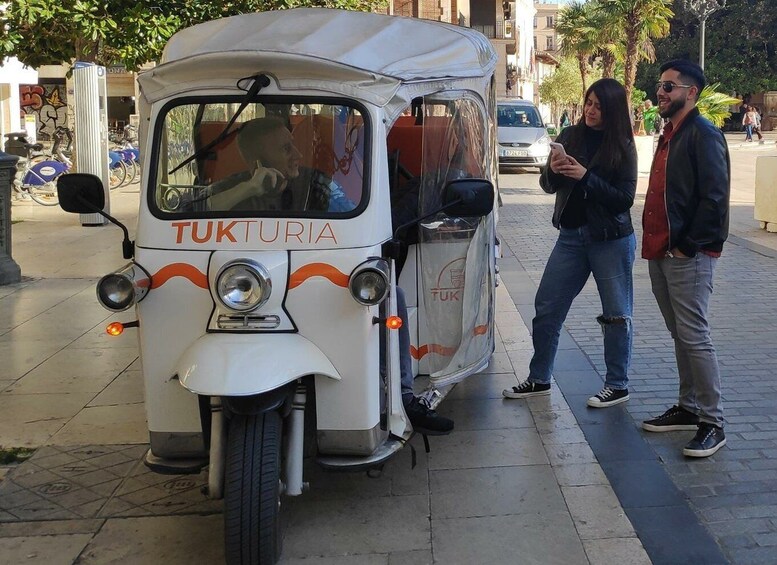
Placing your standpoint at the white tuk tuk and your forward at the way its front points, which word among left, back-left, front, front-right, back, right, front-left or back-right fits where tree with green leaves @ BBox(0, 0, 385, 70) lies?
back

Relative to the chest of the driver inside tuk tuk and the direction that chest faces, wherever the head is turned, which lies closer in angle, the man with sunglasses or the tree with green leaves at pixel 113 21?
the man with sunglasses

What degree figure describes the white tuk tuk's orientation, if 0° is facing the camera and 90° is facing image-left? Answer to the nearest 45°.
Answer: approximately 0°

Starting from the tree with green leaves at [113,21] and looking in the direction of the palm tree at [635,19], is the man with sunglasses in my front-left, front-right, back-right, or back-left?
back-right

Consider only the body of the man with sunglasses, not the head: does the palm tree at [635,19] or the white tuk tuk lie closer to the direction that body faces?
the white tuk tuk

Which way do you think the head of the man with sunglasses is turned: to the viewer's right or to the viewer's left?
to the viewer's left

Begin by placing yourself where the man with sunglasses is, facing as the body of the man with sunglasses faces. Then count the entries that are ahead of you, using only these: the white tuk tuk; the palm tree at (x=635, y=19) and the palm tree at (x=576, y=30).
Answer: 1
